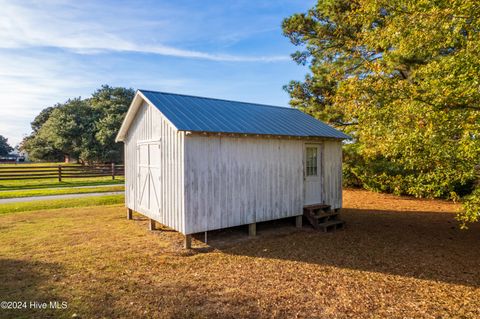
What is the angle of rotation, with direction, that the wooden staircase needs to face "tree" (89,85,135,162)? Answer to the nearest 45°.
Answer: approximately 180°

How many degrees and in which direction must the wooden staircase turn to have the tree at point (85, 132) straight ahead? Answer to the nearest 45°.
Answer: approximately 180°

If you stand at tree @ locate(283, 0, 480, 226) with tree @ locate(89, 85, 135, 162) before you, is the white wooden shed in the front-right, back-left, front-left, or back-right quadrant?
front-left

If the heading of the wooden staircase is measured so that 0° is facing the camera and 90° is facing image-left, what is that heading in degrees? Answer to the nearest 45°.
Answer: approximately 315°

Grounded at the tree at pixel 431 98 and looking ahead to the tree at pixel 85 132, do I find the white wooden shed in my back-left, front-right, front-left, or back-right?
front-left

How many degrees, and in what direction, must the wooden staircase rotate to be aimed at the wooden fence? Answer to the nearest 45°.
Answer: approximately 180°
